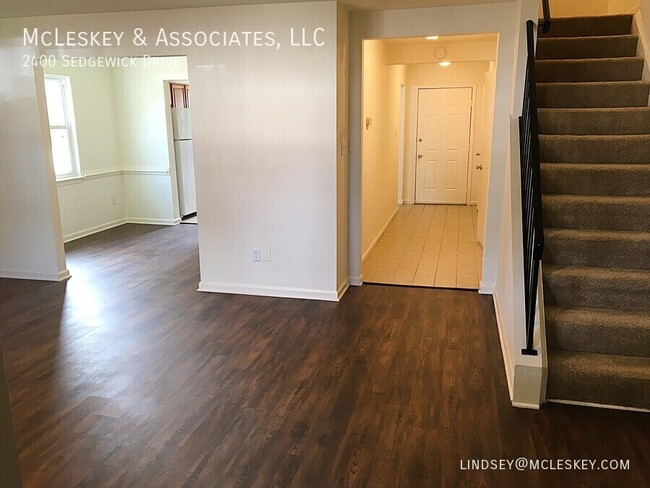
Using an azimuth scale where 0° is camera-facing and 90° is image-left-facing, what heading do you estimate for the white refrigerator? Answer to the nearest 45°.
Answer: approximately 315°

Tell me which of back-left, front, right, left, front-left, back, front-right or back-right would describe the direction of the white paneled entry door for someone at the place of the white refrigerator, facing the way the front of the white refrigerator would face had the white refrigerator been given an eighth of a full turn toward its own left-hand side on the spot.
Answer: front

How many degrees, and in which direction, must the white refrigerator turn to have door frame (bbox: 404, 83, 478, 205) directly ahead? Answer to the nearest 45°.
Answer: approximately 45° to its left

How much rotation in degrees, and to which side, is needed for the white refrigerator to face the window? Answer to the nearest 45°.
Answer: approximately 90° to its right
